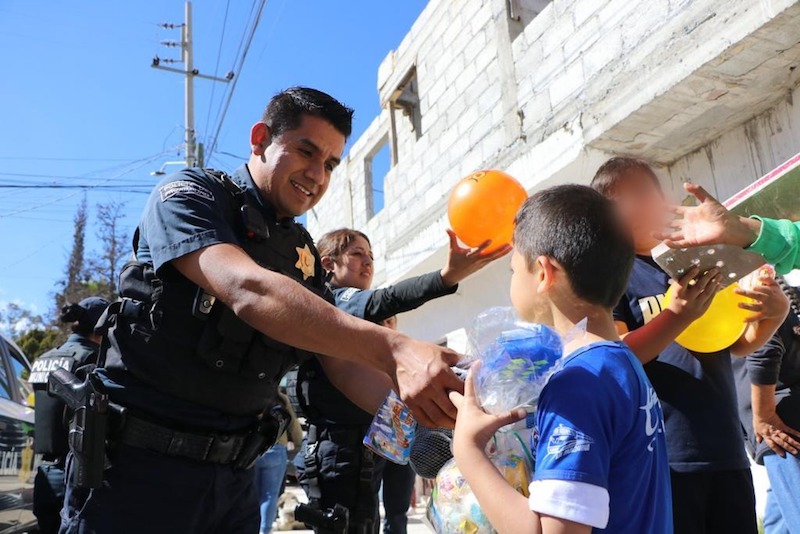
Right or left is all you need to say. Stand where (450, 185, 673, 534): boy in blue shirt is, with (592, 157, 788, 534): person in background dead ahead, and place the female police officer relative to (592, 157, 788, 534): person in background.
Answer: left

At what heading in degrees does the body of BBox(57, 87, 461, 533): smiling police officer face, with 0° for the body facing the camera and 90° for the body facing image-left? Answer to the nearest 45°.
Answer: approximately 315°

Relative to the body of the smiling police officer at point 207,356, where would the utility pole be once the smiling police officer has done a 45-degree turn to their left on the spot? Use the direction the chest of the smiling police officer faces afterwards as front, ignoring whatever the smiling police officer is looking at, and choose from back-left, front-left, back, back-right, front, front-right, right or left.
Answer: left
